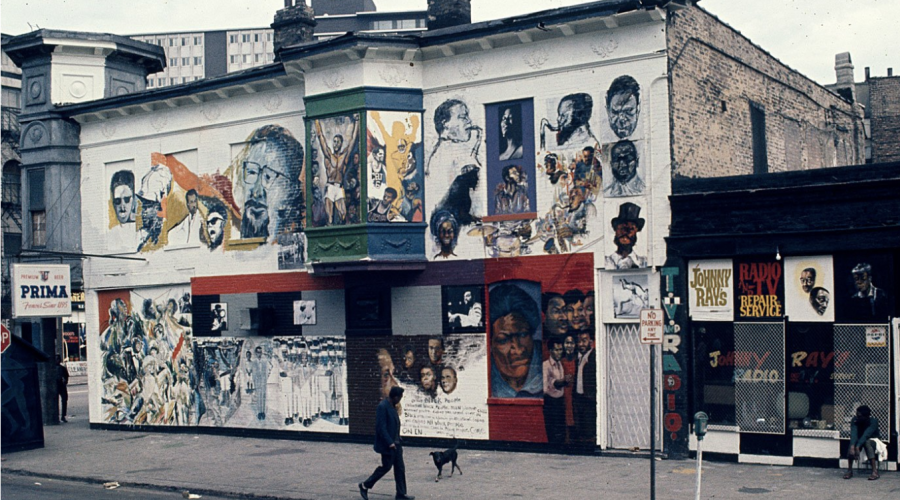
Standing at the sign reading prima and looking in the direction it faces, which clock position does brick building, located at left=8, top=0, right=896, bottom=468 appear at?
The brick building is roughly at 10 o'clock from the sign reading prima.

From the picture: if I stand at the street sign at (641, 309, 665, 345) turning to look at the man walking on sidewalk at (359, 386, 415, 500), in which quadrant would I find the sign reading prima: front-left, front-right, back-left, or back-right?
front-right

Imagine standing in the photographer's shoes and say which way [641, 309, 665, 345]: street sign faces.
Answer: facing the viewer

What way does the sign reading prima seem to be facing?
toward the camera

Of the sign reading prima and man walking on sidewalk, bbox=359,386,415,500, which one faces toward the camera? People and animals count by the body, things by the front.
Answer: the sign reading prima

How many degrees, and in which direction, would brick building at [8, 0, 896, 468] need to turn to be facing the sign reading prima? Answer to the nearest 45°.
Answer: approximately 45° to its right

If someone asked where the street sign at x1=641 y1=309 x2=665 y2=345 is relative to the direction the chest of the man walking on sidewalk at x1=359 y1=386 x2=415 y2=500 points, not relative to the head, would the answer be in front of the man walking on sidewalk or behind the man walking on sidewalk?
in front

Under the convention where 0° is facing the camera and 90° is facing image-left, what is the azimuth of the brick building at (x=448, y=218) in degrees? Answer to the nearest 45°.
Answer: approximately 45°

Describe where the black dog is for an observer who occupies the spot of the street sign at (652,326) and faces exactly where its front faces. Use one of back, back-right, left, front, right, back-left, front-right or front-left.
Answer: back-right

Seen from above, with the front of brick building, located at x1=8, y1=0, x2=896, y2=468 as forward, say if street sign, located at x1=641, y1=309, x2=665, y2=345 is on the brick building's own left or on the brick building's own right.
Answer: on the brick building's own left

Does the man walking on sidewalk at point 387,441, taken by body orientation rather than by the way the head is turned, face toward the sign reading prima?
no

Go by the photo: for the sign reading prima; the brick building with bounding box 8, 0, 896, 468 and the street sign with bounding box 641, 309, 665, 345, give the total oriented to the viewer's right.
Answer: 0
